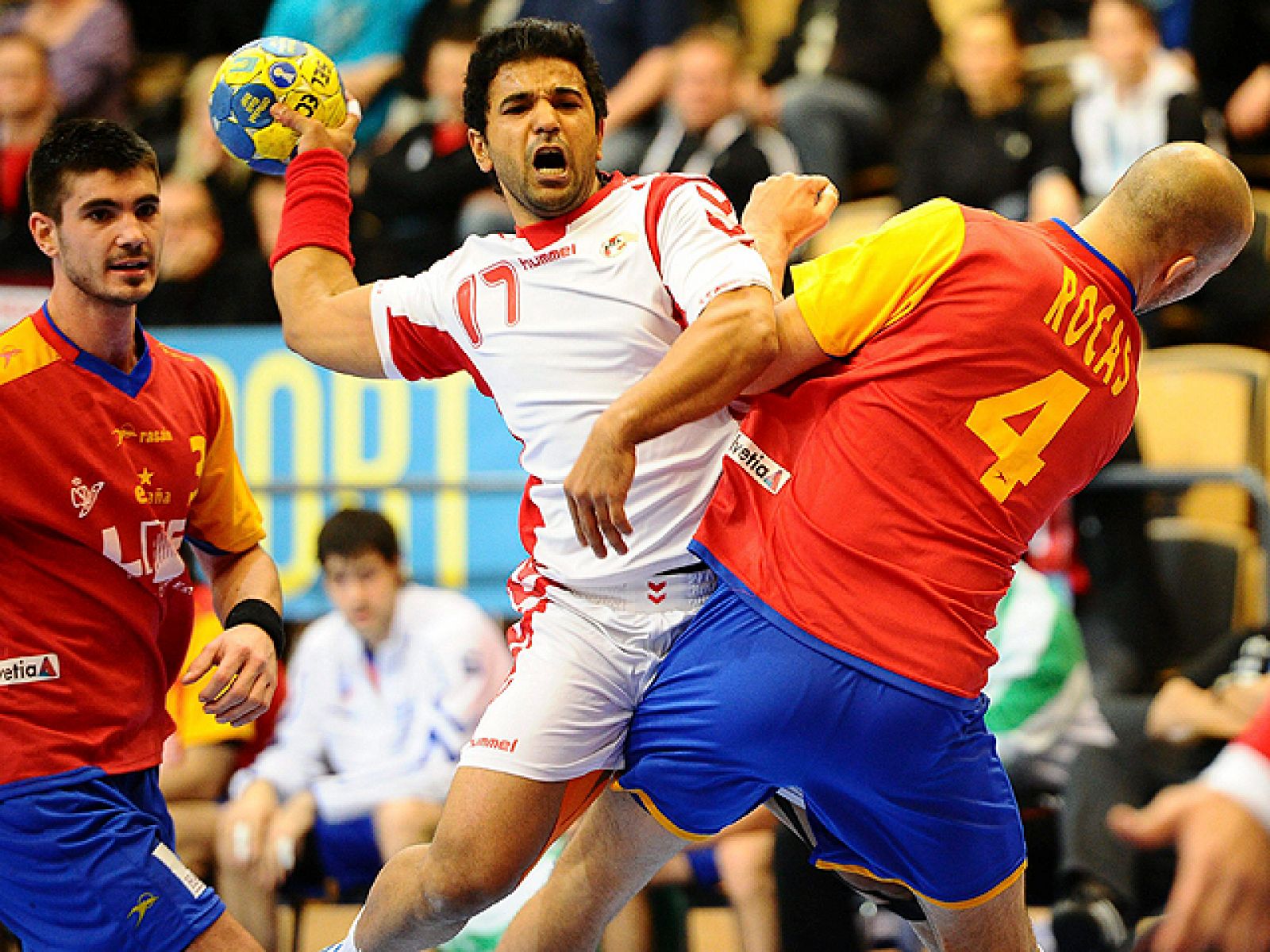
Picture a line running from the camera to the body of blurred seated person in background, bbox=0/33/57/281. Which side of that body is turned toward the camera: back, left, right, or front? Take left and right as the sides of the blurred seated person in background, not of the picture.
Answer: front

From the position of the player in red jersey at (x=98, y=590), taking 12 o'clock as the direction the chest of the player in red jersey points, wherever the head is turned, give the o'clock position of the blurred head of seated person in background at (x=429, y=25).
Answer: The blurred head of seated person in background is roughly at 8 o'clock from the player in red jersey.

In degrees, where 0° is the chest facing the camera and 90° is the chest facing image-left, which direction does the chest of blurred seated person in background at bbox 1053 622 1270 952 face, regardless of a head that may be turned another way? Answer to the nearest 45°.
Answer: approximately 45°

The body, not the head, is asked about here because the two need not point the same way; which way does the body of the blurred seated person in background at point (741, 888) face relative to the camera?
toward the camera

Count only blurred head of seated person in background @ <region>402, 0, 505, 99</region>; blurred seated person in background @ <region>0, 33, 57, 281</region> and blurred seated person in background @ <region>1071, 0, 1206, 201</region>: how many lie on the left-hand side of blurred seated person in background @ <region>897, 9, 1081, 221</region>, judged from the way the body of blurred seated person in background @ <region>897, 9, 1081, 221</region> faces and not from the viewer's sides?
1

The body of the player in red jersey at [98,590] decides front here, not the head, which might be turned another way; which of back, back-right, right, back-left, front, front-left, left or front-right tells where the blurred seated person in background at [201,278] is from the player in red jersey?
back-left

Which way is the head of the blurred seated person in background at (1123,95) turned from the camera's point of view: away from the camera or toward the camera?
toward the camera

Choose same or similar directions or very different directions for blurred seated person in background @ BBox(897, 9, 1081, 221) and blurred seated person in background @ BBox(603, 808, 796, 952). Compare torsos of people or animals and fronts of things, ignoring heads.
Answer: same or similar directions

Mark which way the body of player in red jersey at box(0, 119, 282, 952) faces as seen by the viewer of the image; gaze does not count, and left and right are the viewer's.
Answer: facing the viewer and to the right of the viewer

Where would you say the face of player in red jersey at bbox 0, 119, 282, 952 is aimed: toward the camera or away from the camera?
toward the camera

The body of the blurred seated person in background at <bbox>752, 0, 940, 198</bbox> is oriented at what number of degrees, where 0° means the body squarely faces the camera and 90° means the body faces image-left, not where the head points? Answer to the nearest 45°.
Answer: approximately 45°

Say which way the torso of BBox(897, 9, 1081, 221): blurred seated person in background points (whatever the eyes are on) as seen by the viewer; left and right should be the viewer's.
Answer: facing the viewer

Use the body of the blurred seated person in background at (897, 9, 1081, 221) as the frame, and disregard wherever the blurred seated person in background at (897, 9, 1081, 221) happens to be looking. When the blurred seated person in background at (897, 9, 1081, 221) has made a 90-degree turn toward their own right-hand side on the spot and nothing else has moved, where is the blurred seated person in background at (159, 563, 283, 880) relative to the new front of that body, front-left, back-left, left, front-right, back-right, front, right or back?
front-left
